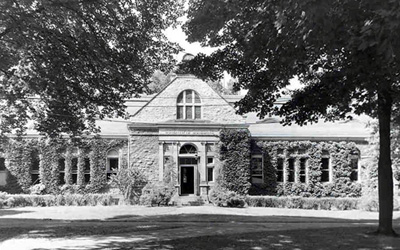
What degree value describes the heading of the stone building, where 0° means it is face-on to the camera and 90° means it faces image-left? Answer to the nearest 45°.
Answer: approximately 0°

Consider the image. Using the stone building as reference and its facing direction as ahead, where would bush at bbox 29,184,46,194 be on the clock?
The bush is roughly at 3 o'clock from the stone building.

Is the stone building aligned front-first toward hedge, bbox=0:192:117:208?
no

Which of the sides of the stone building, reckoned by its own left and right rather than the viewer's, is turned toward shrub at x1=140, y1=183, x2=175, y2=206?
front

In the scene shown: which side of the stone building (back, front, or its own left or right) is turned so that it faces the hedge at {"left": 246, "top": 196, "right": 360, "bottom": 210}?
front

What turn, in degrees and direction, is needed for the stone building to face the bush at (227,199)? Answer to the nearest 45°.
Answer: approximately 45° to its left
